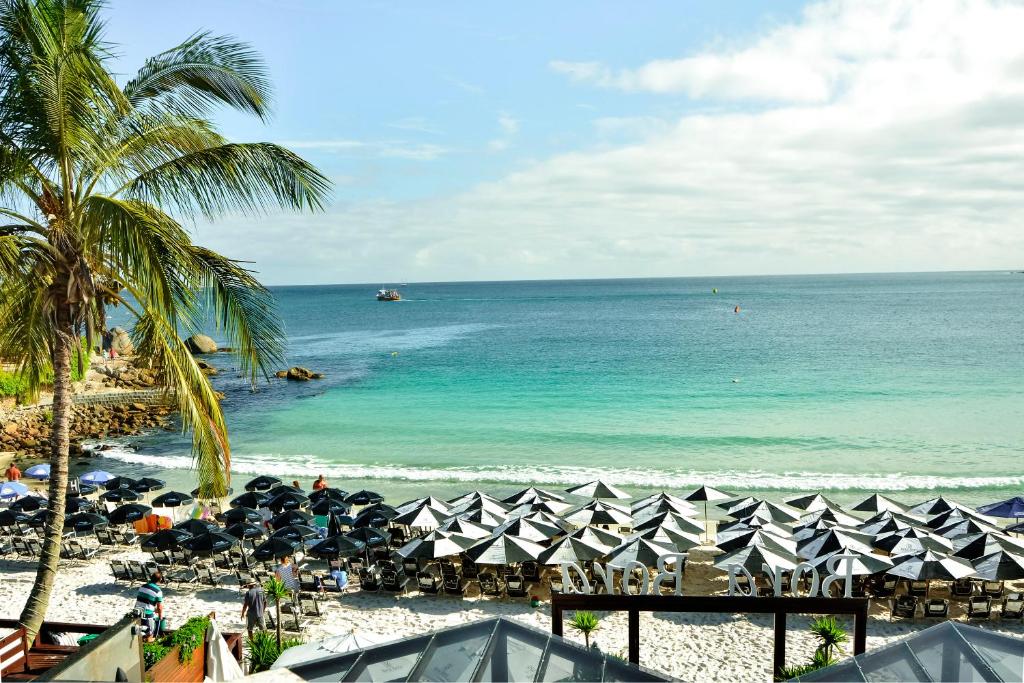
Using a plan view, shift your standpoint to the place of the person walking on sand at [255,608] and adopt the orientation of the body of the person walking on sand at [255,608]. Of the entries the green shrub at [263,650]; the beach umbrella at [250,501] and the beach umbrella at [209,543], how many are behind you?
1

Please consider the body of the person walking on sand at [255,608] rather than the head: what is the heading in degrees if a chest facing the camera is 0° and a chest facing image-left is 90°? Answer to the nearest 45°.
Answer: approximately 180°

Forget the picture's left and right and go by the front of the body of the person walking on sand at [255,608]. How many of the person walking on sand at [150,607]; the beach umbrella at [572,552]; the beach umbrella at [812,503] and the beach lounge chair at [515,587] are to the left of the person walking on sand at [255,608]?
1

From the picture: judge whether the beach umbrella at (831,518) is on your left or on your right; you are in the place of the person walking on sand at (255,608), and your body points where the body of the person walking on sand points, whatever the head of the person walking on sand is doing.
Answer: on your right

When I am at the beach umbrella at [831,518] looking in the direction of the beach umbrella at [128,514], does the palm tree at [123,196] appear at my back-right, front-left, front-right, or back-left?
front-left

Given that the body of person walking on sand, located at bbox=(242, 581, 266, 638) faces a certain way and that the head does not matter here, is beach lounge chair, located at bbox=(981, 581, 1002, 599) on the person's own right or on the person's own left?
on the person's own right

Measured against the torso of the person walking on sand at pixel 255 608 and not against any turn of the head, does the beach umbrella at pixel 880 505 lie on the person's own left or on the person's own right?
on the person's own right

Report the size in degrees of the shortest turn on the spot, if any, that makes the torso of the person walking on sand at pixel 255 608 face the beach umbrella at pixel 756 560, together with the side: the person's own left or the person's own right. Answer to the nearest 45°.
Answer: approximately 90° to the person's own right

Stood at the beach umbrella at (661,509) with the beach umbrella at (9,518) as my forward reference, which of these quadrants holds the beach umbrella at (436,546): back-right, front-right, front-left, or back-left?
front-left

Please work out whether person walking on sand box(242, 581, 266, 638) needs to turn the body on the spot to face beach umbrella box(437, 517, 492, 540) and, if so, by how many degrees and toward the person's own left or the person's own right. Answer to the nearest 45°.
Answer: approximately 45° to the person's own right

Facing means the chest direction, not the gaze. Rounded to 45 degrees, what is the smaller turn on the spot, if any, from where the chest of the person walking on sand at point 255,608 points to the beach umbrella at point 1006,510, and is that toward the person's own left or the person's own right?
approximately 90° to the person's own right
